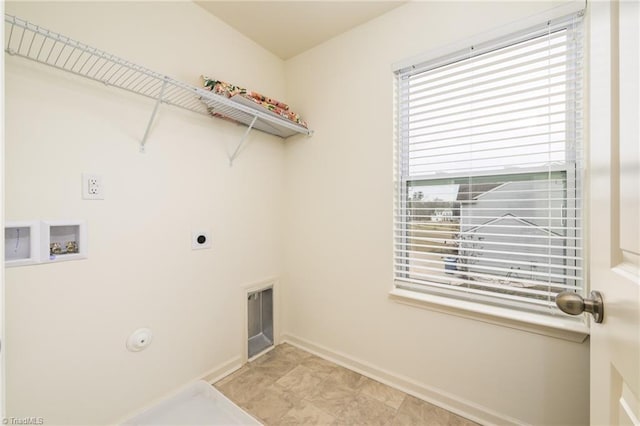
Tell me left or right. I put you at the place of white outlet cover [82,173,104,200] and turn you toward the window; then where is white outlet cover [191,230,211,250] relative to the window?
left

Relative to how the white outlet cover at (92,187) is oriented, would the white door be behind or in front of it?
in front

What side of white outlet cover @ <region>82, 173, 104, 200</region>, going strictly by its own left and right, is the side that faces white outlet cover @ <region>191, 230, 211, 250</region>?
left

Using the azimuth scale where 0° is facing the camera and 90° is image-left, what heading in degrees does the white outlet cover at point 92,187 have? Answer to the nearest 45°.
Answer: approximately 0°

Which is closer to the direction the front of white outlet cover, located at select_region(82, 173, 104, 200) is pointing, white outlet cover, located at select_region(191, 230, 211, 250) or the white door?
the white door

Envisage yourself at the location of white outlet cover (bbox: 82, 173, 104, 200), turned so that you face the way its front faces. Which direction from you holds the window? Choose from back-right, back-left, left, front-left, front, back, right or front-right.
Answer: front-left
